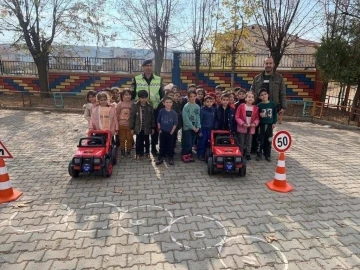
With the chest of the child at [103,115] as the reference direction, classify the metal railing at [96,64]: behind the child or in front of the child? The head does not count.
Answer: behind

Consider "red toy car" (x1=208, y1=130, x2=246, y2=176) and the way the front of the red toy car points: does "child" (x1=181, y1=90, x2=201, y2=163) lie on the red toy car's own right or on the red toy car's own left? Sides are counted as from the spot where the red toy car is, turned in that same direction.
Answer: on the red toy car's own right

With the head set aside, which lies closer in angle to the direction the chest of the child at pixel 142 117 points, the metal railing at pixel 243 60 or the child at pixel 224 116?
the child

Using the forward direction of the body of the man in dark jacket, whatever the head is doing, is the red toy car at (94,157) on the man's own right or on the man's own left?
on the man's own right

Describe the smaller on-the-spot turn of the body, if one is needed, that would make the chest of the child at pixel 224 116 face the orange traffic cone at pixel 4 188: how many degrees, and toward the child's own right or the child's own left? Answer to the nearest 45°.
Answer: approximately 45° to the child's own right

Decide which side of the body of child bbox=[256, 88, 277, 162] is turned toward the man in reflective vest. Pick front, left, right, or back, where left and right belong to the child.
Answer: right

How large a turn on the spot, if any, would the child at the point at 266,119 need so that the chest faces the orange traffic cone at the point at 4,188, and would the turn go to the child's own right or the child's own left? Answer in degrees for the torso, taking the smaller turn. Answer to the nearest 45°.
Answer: approximately 45° to the child's own right

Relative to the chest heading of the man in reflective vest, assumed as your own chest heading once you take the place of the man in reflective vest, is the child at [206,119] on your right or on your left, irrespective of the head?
on your left

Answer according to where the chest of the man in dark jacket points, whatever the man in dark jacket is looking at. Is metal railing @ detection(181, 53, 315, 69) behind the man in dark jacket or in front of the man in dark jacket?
behind

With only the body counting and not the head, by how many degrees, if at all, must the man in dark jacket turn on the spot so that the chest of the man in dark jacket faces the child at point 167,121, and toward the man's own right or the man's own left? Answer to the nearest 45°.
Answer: approximately 45° to the man's own right
